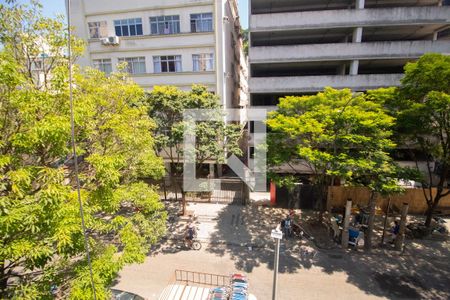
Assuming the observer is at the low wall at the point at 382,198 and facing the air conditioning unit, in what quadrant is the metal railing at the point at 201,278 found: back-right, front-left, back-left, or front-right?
front-left

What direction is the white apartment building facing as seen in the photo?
toward the camera

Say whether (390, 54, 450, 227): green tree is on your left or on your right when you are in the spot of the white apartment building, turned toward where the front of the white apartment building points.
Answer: on your left

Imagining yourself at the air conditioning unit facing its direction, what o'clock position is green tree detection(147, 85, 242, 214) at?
The green tree is roughly at 11 o'clock from the air conditioning unit.

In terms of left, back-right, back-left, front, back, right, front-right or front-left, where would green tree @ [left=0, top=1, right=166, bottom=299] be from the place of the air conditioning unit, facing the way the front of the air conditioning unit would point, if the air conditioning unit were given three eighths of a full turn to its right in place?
back-left

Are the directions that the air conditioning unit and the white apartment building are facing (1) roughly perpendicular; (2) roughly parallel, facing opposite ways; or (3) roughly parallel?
roughly parallel

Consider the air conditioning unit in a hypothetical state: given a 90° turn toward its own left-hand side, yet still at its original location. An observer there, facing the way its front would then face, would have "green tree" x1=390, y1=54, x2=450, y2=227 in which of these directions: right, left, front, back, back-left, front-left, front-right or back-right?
front-right

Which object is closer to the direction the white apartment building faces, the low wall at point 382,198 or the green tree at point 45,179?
the green tree

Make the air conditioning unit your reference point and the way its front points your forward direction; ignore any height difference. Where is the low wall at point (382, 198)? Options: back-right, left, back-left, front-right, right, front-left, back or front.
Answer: front-left
